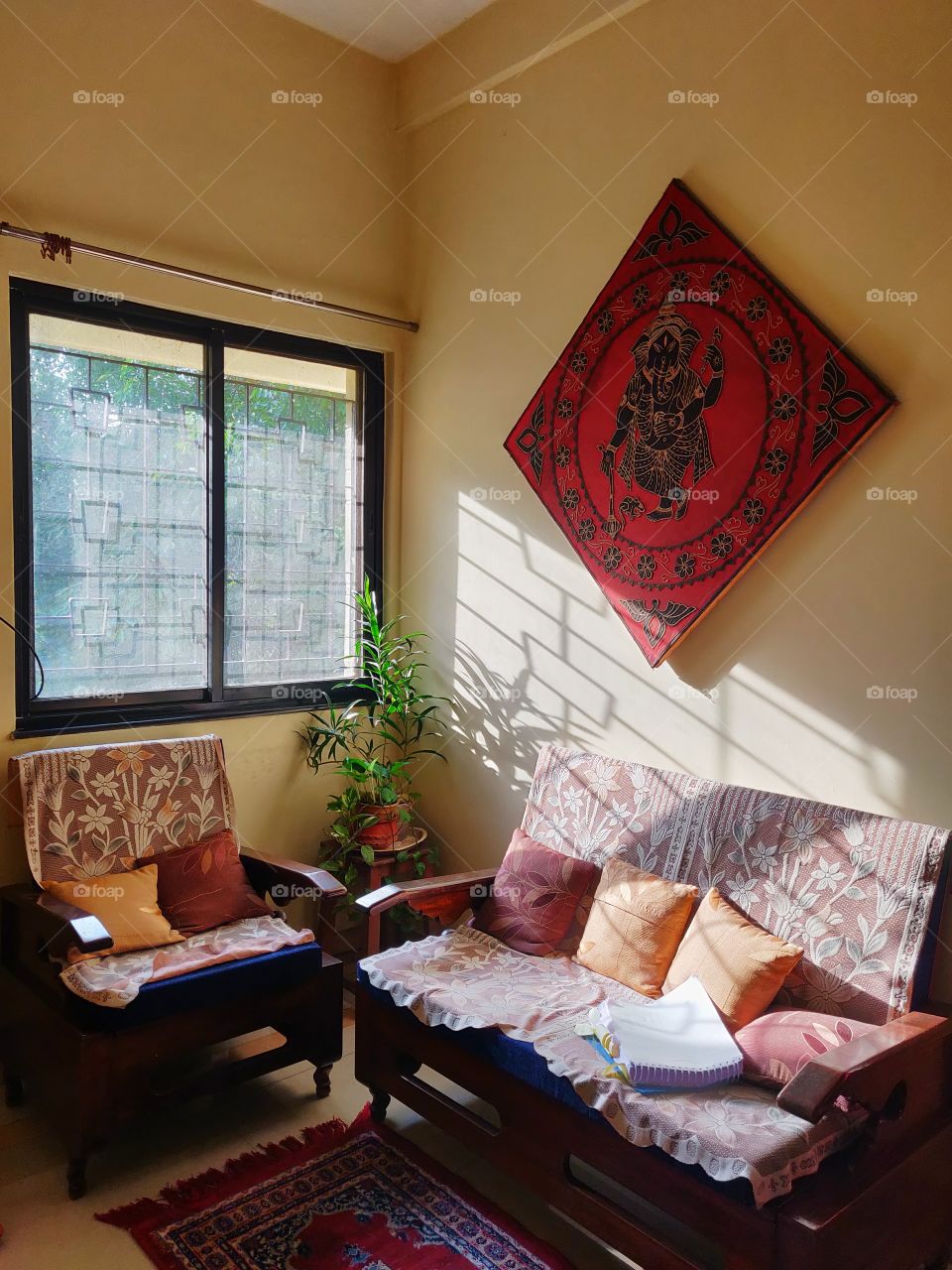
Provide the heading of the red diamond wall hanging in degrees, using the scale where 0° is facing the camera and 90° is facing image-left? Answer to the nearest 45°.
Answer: approximately 45°

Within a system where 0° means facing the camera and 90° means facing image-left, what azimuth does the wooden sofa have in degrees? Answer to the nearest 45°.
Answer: approximately 45°

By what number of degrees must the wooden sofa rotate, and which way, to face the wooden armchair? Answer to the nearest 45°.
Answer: approximately 45° to its right

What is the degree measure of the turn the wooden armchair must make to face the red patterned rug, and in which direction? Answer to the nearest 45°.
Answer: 0° — it already faces it

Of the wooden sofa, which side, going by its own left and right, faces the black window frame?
right
